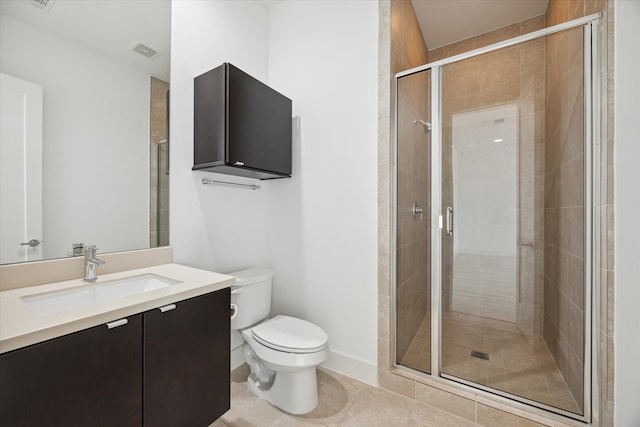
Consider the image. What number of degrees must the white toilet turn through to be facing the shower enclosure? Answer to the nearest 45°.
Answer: approximately 45° to its left

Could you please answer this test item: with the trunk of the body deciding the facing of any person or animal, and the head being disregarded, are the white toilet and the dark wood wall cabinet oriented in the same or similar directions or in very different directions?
same or similar directions

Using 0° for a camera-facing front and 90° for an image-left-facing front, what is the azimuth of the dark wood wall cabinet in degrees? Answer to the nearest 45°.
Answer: approximately 315°

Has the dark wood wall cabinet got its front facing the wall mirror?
no

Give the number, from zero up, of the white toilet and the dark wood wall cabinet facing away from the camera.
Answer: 0

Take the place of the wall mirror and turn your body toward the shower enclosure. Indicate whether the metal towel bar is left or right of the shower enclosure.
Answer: left

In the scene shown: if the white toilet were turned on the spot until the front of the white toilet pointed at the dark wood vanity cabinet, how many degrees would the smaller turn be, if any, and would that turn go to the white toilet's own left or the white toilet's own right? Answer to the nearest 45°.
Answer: approximately 90° to the white toilet's own right

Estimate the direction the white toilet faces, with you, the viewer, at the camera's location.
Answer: facing the viewer and to the right of the viewer
